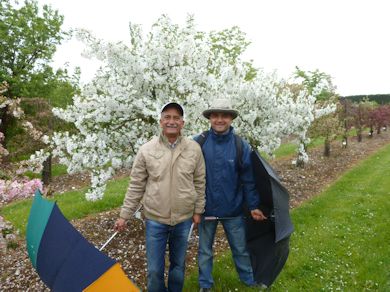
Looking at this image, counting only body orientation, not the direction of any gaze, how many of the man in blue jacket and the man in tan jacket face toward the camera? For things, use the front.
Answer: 2

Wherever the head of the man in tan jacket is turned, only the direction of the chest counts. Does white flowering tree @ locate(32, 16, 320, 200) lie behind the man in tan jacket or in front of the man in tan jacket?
behind

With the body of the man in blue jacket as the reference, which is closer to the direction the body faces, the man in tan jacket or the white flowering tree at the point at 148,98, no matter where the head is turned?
the man in tan jacket

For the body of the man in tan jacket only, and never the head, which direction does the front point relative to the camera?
toward the camera

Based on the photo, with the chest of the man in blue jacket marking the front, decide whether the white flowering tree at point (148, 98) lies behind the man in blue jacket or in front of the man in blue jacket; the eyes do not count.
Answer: behind
